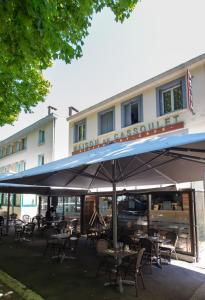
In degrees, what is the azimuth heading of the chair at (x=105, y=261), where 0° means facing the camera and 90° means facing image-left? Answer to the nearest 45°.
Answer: approximately 315°

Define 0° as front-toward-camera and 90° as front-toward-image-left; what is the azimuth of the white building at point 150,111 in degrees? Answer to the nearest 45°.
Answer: approximately 45°

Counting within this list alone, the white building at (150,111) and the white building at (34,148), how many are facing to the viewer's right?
0

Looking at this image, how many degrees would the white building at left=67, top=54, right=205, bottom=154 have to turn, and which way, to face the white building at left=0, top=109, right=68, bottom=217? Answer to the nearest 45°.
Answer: approximately 90° to its right

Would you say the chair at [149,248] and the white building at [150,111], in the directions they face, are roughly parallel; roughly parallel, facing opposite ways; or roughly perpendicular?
roughly parallel, facing opposite ways

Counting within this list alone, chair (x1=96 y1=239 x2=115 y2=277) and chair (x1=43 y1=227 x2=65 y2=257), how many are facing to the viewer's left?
0
